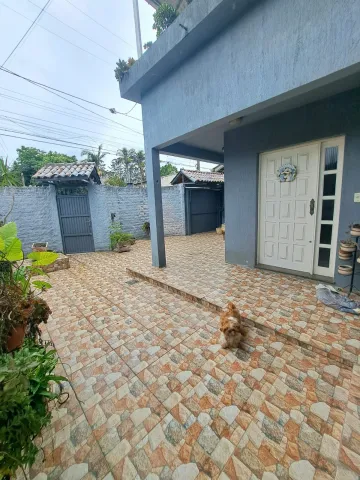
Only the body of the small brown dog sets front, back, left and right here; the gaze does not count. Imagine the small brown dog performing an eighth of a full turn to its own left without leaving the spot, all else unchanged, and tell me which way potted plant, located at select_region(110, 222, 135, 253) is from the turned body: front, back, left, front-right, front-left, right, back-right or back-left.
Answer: back

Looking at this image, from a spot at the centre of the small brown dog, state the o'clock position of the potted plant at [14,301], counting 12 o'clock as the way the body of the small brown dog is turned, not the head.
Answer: The potted plant is roughly at 2 o'clock from the small brown dog.

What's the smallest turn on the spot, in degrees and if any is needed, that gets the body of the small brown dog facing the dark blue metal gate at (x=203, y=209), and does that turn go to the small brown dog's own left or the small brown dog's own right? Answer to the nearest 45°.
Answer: approximately 180°

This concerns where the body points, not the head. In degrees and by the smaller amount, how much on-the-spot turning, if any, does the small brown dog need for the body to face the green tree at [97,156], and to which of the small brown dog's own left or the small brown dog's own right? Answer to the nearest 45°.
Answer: approximately 135° to the small brown dog's own right

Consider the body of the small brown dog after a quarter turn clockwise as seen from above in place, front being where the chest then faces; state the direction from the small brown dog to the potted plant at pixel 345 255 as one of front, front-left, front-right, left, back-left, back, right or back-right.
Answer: back-right

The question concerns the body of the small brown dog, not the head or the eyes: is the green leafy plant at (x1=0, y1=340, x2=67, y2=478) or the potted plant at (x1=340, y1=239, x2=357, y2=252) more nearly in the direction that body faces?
the green leafy plant

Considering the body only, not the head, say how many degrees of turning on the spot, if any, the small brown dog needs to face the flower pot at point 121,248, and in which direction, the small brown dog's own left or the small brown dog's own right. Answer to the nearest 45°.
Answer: approximately 135° to the small brown dog's own right

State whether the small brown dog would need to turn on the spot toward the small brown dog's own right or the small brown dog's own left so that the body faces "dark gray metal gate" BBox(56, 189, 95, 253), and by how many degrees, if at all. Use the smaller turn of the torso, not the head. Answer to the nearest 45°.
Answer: approximately 135° to the small brown dog's own right

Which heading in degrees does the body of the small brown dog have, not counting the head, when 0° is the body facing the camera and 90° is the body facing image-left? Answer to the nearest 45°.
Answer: approximately 0°

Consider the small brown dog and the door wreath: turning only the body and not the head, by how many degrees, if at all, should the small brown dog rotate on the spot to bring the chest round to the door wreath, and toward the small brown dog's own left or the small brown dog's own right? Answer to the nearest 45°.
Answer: approximately 135° to the small brown dog's own left

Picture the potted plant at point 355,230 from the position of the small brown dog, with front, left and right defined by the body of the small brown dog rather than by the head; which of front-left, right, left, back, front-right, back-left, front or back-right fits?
back-left

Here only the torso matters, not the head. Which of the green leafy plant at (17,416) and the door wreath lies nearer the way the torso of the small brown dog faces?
the green leafy plant

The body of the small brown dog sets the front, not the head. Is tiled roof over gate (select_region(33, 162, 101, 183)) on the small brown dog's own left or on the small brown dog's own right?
on the small brown dog's own right

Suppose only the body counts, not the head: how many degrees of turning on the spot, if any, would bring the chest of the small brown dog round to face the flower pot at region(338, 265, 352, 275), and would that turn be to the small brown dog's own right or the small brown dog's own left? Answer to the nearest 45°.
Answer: approximately 135° to the small brown dog's own left

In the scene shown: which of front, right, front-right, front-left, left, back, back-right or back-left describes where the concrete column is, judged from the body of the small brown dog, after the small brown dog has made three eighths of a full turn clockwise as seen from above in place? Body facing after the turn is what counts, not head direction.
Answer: front
